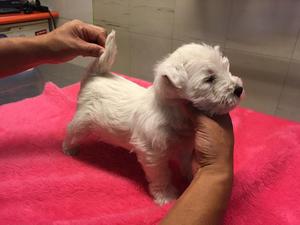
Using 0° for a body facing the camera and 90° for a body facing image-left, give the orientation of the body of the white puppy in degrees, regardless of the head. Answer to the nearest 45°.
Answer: approximately 315°

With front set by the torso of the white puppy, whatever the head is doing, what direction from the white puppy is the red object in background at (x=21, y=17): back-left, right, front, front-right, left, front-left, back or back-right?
back
